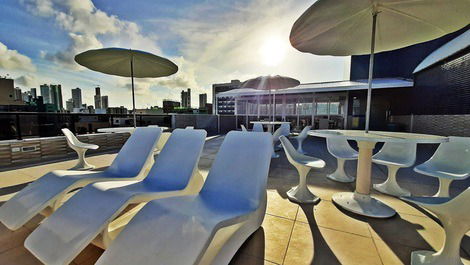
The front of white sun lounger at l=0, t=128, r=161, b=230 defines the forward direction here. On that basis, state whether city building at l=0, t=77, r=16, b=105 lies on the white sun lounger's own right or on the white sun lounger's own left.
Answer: on the white sun lounger's own right

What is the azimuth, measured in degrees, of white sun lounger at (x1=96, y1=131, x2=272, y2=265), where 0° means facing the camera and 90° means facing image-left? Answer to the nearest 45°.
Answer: approximately 45°

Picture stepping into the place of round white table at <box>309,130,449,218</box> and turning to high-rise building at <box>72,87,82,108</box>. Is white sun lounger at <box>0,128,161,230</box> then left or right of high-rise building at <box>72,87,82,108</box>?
left

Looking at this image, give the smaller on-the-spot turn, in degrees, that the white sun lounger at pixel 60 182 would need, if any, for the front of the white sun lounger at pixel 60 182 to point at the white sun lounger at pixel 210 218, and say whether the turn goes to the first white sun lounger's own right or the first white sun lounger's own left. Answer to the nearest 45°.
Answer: approximately 90° to the first white sun lounger's own left

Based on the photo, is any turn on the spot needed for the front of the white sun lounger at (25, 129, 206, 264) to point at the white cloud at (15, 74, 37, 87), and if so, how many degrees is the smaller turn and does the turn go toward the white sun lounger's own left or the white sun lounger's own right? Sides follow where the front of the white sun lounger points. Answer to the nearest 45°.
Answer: approximately 135° to the white sun lounger's own right

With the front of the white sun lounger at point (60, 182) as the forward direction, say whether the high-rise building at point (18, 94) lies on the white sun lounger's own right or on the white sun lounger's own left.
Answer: on the white sun lounger's own right

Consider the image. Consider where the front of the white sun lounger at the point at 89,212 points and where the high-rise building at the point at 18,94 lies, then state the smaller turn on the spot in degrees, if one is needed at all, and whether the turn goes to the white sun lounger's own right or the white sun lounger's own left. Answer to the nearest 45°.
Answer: approximately 135° to the white sun lounger's own right
